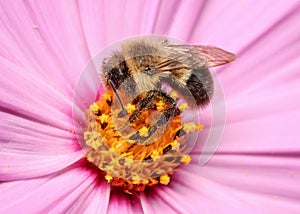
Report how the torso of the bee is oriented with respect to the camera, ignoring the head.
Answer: to the viewer's left
